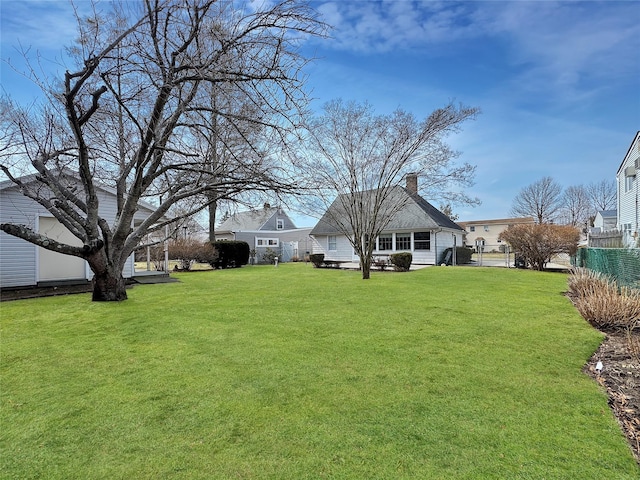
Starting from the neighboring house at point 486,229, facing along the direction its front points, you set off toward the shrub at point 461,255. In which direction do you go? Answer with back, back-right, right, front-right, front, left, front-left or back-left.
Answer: front

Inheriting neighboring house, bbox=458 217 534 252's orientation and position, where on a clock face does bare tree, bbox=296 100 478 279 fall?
The bare tree is roughly at 12 o'clock from the neighboring house.

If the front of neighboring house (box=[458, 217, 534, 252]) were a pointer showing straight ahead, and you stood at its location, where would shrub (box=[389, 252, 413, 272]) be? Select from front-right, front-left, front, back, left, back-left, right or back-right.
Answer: front

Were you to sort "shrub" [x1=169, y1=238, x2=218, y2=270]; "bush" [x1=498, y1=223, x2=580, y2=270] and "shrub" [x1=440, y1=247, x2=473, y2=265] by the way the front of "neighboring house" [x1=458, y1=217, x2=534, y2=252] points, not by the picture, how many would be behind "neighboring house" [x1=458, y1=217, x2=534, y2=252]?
0

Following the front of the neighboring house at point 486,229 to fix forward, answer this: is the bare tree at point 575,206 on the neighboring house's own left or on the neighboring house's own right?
on the neighboring house's own left

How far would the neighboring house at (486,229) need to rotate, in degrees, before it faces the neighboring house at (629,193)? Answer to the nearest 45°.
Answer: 0° — it already faces it

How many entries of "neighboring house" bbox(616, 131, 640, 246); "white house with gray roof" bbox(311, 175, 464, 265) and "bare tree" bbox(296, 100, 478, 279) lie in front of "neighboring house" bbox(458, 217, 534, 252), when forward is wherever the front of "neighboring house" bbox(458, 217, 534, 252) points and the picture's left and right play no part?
3

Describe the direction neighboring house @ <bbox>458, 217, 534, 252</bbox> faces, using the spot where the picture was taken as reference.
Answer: facing the viewer

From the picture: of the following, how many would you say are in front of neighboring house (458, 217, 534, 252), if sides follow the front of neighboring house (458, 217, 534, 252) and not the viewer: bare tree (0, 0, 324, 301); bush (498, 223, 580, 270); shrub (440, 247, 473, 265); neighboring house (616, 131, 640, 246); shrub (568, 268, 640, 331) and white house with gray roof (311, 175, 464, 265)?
6

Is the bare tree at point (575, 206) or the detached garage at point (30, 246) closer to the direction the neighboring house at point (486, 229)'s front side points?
the detached garage

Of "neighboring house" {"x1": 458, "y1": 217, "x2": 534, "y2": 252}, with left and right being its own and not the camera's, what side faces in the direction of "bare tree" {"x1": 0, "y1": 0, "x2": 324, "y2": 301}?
front

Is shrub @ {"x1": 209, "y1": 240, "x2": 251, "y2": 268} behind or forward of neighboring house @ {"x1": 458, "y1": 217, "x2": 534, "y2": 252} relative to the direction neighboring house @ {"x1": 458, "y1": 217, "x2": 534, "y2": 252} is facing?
forward

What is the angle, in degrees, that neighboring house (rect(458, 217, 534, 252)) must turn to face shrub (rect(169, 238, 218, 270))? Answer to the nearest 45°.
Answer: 0° — it already faces it

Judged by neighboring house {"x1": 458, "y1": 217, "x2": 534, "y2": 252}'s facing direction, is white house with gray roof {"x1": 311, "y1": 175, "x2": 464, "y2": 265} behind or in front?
in front
